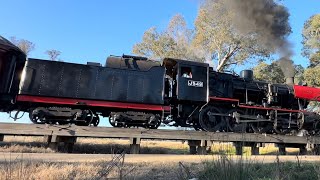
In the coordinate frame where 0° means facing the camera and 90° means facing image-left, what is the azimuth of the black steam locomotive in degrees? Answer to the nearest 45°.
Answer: approximately 270°

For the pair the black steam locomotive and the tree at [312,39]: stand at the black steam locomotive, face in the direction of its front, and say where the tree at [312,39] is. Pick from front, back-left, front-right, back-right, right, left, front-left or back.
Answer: front-left
